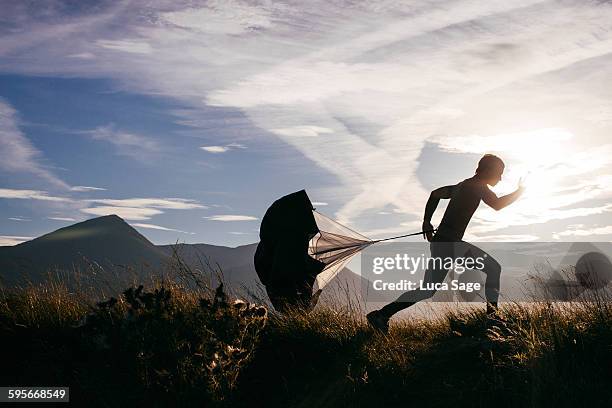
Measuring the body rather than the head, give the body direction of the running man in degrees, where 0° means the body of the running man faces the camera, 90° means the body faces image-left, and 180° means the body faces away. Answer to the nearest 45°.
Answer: approximately 270°
